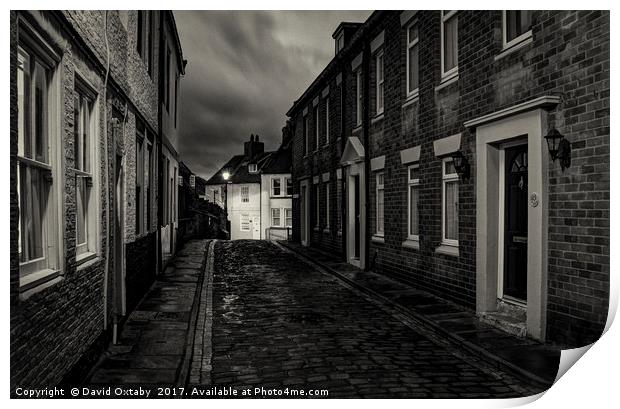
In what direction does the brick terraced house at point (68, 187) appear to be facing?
to the viewer's right

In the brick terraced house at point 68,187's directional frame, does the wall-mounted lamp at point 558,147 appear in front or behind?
in front

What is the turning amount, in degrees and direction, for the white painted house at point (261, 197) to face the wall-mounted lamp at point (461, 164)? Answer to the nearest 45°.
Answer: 0° — it already faces it

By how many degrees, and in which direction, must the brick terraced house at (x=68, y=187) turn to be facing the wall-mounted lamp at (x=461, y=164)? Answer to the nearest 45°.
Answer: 0° — it already faces it

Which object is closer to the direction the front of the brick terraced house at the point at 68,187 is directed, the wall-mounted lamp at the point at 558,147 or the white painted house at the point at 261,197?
the wall-mounted lamp

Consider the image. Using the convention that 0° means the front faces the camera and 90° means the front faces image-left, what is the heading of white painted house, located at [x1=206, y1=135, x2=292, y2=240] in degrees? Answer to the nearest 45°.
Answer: approximately 0°

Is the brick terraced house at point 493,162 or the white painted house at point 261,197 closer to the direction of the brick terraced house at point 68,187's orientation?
the brick terraced house

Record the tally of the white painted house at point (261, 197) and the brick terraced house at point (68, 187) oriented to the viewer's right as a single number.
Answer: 1

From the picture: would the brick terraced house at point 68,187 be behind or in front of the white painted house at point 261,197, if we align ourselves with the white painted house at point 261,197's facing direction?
in front

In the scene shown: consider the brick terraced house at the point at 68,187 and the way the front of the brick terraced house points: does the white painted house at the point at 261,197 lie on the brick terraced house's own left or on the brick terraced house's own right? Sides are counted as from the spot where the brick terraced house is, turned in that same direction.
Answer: on the brick terraced house's own left

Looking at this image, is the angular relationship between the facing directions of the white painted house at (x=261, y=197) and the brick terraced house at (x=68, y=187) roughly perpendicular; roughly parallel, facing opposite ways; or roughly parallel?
roughly perpendicular
